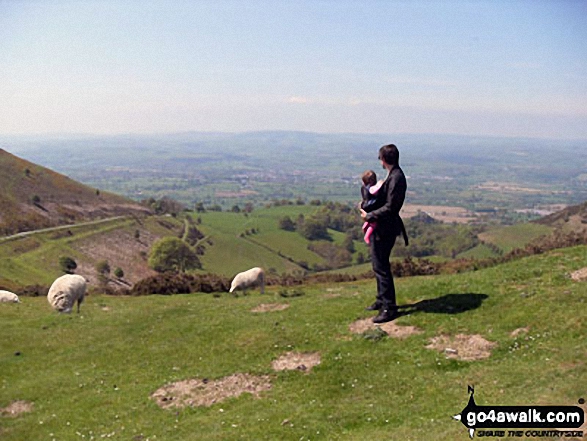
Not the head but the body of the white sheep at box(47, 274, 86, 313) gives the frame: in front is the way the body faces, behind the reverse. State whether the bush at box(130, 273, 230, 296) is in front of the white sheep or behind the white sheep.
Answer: behind

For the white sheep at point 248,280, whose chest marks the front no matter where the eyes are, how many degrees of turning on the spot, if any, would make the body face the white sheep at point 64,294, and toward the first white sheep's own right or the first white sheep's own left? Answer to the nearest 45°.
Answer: approximately 45° to the first white sheep's own left

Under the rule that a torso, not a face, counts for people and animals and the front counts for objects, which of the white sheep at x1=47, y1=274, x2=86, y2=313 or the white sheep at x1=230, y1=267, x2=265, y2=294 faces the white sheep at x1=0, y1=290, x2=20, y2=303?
the white sheep at x1=230, y1=267, x2=265, y2=294

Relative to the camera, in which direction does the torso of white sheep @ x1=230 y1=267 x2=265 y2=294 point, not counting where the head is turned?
to the viewer's left

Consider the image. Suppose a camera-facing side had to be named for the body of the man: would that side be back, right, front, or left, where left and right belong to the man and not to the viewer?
left

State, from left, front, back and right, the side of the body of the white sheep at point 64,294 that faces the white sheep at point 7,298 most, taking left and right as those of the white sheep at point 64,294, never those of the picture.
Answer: right

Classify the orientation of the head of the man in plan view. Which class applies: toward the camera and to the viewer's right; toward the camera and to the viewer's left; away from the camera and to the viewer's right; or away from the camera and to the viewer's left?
away from the camera and to the viewer's left

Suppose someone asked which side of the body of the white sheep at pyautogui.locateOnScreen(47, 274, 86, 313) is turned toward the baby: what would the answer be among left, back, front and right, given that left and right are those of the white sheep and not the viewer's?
left
